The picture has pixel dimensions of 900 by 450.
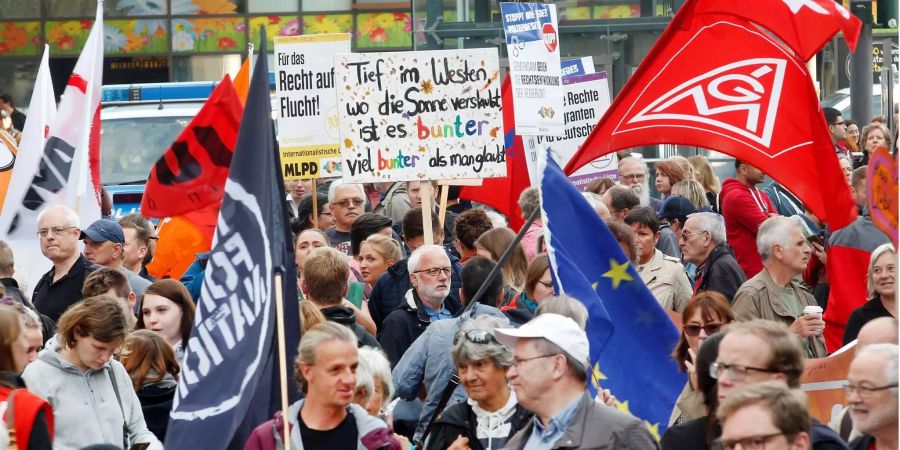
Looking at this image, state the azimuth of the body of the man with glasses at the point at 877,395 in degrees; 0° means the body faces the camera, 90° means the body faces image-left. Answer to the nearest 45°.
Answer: approximately 45°

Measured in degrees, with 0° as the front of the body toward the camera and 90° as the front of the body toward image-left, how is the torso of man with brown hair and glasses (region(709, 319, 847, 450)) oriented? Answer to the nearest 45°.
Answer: approximately 45°

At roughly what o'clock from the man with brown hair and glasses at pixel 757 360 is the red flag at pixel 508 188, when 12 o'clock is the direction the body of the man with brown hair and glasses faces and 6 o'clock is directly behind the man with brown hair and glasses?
The red flag is roughly at 4 o'clock from the man with brown hair and glasses.

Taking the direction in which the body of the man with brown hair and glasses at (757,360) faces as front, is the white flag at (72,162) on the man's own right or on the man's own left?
on the man's own right

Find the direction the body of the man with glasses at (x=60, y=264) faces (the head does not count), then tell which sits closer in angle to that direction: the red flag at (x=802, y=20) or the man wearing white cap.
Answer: the man wearing white cap

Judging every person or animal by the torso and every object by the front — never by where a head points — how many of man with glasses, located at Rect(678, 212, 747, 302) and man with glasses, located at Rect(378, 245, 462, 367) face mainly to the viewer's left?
1

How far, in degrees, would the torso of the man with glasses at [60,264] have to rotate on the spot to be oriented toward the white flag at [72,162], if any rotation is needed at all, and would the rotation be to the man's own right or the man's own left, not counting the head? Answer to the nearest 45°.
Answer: approximately 135° to the man's own right

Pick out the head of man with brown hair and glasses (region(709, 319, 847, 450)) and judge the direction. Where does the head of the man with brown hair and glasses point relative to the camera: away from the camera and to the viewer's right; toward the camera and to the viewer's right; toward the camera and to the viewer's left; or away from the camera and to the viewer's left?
toward the camera and to the viewer's left

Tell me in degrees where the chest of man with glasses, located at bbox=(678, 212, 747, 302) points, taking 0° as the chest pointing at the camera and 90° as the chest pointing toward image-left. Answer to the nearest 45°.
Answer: approximately 90°

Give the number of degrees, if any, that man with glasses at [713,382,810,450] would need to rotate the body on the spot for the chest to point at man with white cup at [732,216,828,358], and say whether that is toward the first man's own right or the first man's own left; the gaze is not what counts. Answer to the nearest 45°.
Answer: approximately 135° to the first man's own right
